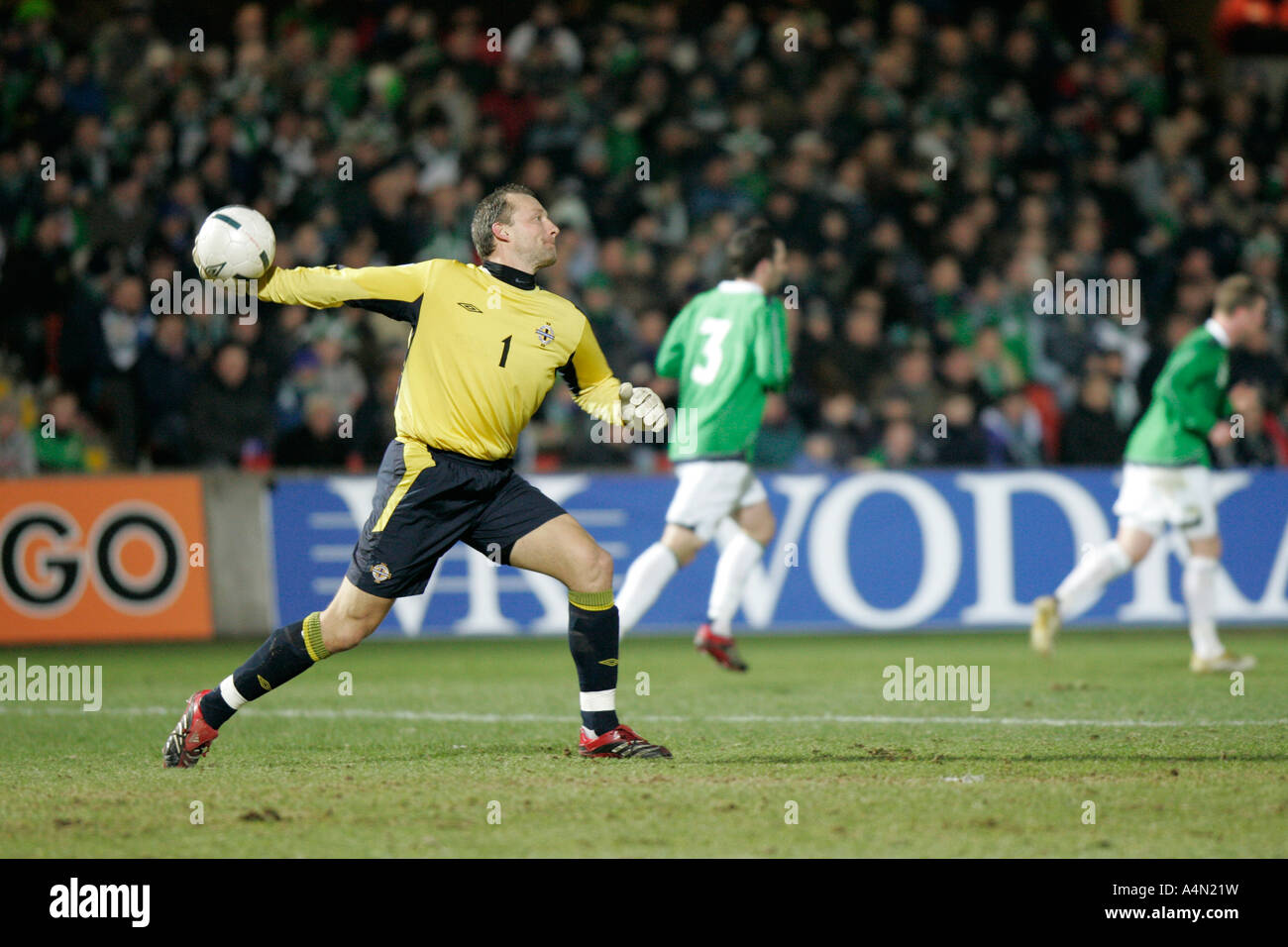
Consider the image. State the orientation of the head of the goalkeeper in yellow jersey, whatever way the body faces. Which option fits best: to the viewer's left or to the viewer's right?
to the viewer's right

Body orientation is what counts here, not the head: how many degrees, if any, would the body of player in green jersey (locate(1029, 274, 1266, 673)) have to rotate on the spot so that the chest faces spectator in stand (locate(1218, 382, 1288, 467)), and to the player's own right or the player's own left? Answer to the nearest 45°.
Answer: approximately 90° to the player's own left

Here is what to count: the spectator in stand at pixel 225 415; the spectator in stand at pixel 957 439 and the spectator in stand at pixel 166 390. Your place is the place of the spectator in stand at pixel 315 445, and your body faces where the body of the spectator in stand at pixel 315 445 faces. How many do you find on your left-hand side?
1

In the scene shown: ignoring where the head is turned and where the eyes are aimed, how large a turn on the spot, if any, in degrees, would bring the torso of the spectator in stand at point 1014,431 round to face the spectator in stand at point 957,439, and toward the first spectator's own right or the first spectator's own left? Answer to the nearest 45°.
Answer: approximately 45° to the first spectator's own right

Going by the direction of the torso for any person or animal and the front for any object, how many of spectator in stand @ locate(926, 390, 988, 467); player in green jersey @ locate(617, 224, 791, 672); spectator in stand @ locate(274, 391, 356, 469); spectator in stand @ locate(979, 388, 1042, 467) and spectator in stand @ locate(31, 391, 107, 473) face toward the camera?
4

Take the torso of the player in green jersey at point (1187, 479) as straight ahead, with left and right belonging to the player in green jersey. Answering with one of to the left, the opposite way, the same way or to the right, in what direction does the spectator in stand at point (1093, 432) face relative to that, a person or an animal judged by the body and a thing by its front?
to the right

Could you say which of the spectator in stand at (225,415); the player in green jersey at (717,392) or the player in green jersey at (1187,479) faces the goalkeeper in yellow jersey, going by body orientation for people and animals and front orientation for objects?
the spectator in stand

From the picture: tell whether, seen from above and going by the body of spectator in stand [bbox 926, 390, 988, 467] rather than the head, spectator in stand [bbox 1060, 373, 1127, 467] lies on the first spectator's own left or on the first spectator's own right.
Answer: on the first spectator's own left

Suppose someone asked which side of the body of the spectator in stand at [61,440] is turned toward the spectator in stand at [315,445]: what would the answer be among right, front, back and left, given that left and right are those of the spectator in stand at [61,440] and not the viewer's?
left

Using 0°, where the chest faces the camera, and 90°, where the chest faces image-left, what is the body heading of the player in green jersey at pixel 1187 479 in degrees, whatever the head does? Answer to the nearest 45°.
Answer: approximately 270°
